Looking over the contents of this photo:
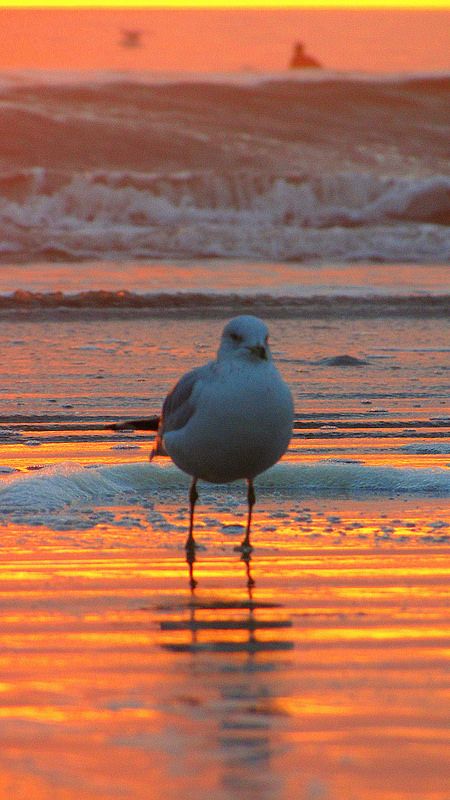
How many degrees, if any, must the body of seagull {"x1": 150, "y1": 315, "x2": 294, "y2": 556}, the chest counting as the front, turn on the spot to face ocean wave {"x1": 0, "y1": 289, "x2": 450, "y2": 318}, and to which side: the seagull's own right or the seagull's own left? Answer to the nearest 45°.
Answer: approximately 135° to the seagull's own left

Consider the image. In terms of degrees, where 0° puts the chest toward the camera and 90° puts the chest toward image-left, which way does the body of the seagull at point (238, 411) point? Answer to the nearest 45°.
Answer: approximately 315°

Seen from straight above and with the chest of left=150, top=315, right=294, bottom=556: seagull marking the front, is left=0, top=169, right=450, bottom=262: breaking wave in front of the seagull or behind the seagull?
behind

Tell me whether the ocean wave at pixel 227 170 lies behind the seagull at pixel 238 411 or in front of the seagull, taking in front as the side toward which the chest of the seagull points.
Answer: behind

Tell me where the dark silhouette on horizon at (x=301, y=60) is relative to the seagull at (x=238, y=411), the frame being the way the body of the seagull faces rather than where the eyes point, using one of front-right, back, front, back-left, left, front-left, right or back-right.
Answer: back-left
